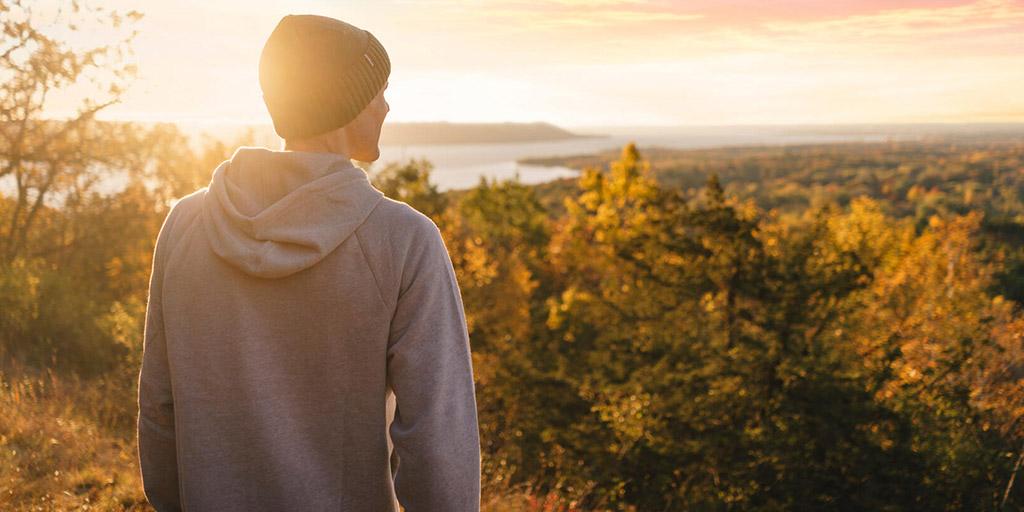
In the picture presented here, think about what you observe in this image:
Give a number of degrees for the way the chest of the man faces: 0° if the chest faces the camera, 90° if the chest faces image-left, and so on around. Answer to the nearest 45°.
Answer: approximately 225°

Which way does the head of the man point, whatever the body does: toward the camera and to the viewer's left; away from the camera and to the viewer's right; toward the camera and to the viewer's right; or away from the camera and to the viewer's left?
away from the camera and to the viewer's right
